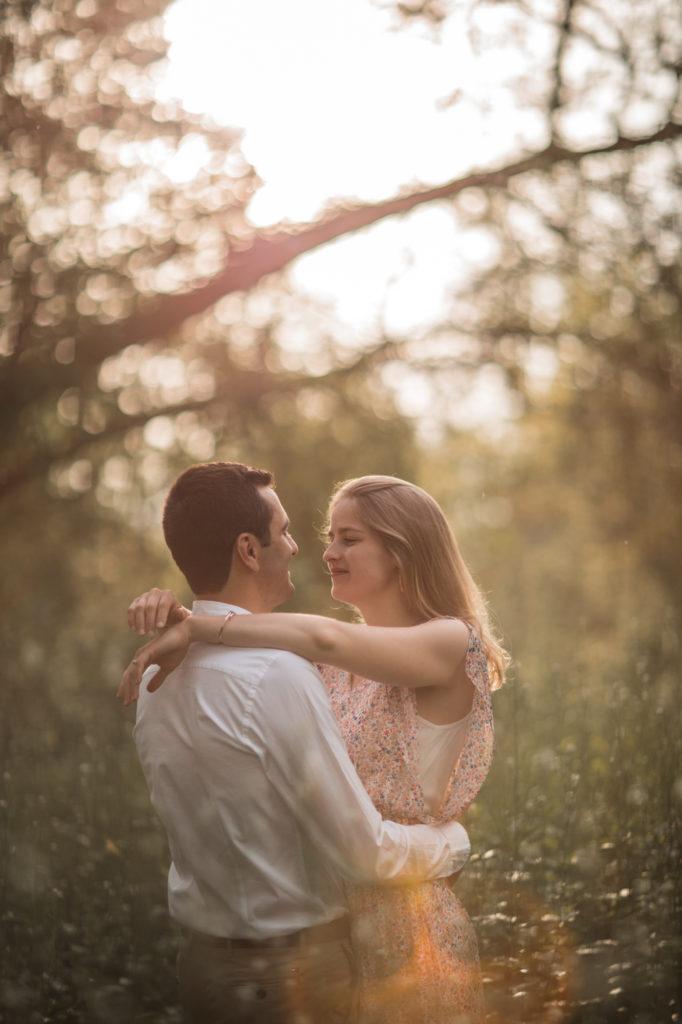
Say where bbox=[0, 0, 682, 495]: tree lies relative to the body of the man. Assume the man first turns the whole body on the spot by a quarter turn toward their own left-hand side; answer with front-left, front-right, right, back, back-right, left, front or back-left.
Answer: front-right

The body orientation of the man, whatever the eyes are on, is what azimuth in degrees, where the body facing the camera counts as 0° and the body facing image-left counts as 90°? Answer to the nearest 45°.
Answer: approximately 225°

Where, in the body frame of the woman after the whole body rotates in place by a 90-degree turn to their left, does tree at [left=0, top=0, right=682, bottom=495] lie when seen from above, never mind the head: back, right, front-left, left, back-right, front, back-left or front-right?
back

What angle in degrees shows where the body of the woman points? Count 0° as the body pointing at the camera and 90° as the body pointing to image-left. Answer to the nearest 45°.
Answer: approximately 90°
